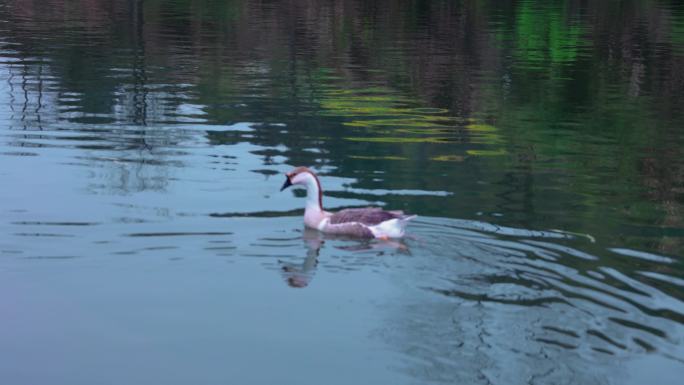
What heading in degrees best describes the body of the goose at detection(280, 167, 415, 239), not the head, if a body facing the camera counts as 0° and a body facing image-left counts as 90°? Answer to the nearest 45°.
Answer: approximately 90°
